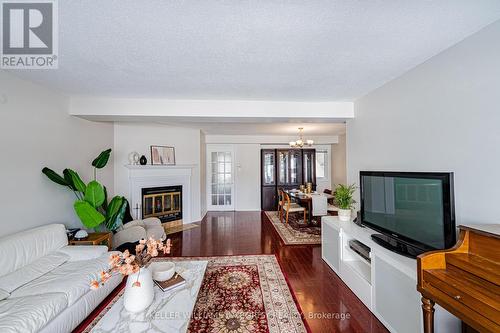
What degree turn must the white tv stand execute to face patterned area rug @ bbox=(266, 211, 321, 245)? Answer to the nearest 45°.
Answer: approximately 90° to its right

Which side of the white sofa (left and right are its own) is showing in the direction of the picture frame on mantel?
left

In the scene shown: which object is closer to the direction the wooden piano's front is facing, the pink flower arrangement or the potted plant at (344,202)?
the pink flower arrangement

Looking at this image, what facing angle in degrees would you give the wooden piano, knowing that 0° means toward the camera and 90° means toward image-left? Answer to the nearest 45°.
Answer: approximately 45°

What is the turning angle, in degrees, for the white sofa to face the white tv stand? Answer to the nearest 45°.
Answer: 0° — it already faces it

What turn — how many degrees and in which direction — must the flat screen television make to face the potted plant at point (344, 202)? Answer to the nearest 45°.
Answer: approximately 90° to its right

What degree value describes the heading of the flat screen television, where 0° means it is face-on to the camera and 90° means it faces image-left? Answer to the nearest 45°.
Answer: approximately 45°

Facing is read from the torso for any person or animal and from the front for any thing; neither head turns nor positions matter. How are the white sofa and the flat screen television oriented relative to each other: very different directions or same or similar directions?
very different directions

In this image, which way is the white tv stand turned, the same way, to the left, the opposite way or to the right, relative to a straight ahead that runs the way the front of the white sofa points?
the opposite way

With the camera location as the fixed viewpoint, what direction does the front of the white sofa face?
facing the viewer and to the right of the viewer

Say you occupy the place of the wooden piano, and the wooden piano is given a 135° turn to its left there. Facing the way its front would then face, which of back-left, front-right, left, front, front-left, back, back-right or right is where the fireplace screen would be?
back

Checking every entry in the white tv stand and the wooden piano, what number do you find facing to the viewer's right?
0
